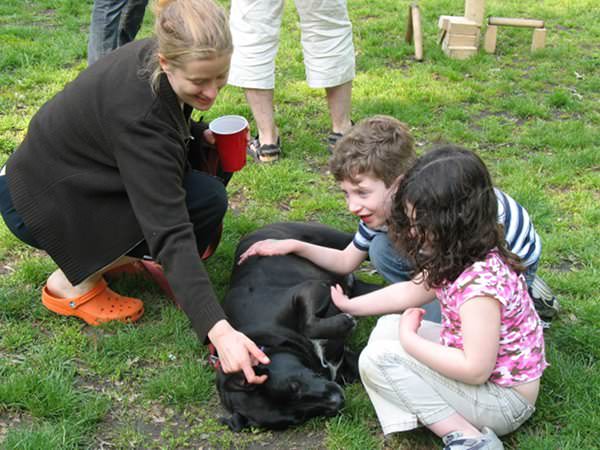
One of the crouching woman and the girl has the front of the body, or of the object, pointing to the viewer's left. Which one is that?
the girl

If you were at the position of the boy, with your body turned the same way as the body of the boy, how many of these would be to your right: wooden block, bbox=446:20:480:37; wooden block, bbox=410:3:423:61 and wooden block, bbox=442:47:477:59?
3

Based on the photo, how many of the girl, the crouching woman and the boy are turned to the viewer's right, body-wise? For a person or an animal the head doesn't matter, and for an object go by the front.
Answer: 1

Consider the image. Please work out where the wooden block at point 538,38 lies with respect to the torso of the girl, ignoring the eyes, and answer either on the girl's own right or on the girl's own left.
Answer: on the girl's own right

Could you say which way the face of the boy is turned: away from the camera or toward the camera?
toward the camera

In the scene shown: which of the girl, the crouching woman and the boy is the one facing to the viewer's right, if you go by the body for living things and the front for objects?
the crouching woman

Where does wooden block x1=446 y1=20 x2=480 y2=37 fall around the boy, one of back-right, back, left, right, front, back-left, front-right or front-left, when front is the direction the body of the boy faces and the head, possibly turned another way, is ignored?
right

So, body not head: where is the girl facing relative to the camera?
to the viewer's left

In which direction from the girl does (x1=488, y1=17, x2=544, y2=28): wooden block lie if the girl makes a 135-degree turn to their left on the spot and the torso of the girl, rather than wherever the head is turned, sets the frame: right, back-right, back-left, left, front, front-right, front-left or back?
back-left

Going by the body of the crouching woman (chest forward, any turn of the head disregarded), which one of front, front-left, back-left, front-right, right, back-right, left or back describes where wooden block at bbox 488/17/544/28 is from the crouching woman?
front-left

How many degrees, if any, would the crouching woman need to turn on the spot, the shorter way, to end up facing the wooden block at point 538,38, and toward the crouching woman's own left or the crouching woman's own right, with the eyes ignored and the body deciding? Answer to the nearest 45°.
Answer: approximately 45° to the crouching woman's own left

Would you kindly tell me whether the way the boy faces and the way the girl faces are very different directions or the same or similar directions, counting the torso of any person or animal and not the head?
same or similar directions

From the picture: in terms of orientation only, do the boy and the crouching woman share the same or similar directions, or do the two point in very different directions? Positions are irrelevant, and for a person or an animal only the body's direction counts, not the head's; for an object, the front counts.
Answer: very different directions

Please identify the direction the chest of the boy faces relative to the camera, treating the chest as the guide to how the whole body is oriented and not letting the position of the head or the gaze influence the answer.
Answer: to the viewer's left

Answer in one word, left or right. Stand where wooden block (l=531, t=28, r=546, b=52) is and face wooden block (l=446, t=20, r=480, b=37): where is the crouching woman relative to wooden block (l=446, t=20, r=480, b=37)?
left

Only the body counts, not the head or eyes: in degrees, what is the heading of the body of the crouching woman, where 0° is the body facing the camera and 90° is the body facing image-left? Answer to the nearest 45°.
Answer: approximately 270°
